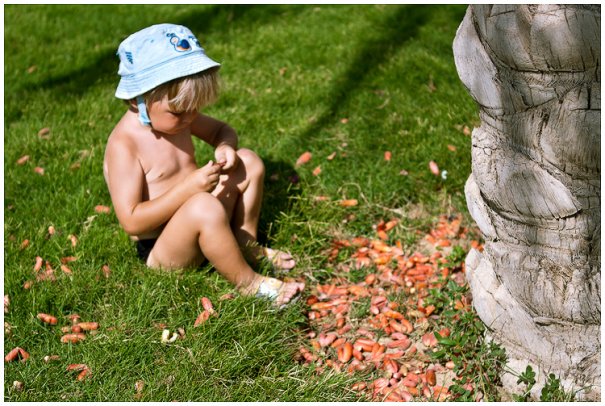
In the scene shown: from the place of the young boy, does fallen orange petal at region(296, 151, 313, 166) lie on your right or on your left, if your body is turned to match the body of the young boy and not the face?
on your left

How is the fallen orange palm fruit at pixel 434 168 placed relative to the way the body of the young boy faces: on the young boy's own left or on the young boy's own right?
on the young boy's own left

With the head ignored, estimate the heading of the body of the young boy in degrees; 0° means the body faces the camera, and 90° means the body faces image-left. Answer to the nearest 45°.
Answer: approximately 315°

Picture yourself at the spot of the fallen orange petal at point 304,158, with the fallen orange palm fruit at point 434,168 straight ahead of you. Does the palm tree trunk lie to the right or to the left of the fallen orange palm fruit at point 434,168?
right

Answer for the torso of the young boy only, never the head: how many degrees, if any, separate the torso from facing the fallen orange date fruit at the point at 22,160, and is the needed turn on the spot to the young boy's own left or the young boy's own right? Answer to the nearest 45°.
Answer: approximately 180°

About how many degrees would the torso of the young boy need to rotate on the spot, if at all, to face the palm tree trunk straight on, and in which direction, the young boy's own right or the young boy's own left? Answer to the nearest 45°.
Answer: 0° — they already face it

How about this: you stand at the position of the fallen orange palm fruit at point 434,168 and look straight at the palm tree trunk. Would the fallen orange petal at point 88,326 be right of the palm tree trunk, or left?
right
